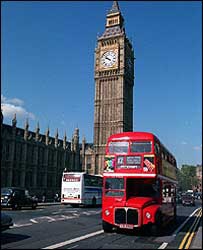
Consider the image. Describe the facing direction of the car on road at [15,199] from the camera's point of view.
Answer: facing away from the viewer and to the right of the viewer

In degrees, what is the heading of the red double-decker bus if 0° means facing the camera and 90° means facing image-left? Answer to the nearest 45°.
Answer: approximately 0°

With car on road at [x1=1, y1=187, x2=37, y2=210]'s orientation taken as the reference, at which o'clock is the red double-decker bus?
The red double-decker bus is roughly at 4 o'clock from the car on road.

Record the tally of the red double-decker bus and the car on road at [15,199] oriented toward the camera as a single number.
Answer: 1

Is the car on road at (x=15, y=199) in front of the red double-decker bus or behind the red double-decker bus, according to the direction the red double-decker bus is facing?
behind
